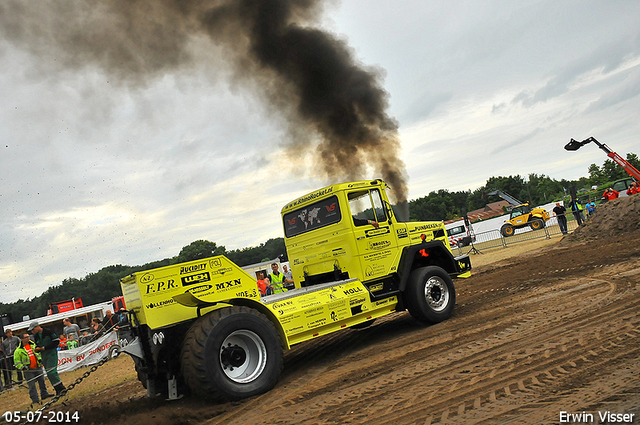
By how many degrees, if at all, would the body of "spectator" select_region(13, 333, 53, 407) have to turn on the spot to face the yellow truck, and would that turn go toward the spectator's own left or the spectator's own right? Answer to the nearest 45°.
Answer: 0° — they already face it

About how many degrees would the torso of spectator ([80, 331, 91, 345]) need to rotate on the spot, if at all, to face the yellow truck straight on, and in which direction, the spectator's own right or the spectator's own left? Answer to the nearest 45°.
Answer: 0° — they already face it

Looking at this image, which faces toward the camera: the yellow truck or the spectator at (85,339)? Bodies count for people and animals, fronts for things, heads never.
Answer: the spectator

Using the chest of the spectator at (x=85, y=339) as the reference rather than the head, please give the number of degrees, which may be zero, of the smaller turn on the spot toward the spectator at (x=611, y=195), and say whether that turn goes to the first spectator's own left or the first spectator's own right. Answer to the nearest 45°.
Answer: approximately 90° to the first spectator's own left

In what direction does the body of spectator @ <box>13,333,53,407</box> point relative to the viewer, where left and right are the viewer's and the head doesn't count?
facing the viewer and to the right of the viewer

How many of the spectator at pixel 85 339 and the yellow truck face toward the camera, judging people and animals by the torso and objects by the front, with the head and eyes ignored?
1

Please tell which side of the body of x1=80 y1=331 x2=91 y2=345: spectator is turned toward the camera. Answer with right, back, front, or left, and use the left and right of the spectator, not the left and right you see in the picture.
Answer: front

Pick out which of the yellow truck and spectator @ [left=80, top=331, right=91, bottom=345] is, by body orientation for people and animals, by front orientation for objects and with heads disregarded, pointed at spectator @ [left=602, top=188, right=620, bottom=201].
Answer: the yellow truck

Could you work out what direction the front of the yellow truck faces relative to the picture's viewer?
facing away from the viewer and to the right of the viewer
